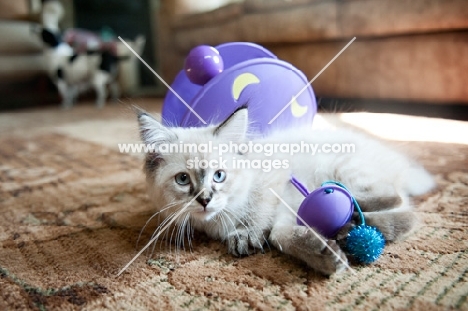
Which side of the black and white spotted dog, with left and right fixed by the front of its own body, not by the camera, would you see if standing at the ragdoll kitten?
left

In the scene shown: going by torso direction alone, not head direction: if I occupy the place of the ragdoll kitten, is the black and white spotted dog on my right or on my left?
on my right

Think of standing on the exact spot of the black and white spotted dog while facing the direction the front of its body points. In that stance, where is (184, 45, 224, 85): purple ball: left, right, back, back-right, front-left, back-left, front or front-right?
left

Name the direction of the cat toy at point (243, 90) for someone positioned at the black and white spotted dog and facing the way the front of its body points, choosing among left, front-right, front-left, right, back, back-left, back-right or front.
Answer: left

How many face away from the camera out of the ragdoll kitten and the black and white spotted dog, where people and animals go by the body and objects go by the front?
0

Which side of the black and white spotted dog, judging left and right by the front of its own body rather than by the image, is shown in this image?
left

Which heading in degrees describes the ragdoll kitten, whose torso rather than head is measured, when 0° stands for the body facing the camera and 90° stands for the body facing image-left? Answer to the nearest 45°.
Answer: approximately 45°
